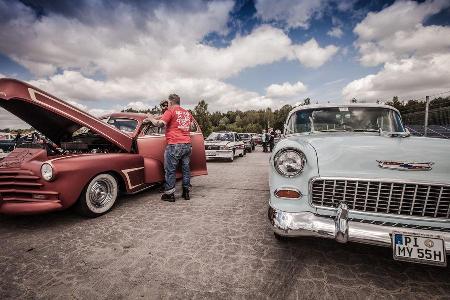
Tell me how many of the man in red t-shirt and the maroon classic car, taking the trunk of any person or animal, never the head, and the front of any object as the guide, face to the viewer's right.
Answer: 0

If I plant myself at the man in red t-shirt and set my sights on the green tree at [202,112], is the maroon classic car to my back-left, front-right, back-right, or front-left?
back-left

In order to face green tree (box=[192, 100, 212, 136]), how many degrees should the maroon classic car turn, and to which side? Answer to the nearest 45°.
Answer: approximately 180°

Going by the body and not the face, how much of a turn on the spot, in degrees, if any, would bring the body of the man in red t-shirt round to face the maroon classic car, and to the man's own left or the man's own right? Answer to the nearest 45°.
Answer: approximately 45° to the man's own left

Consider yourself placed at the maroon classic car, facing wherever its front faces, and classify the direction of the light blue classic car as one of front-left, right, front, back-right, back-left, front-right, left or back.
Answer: left

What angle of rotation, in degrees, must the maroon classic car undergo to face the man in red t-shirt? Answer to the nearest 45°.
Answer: approximately 135° to its left

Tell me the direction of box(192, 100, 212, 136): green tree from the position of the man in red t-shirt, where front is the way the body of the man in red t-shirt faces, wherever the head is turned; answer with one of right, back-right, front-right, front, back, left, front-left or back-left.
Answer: front-right

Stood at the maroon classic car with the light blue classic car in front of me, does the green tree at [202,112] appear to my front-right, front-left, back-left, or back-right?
back-left

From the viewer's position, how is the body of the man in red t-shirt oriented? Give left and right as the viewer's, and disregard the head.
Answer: facing away from the viewer and to the left of the viewer

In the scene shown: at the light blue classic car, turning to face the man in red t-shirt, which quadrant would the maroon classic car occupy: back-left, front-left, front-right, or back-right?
front-left

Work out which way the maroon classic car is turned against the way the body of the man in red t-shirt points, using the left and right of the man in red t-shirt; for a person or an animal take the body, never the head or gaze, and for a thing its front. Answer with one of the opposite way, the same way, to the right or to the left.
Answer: to the left

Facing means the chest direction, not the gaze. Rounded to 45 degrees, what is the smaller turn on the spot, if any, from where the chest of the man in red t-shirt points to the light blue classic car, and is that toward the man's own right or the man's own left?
approximately 180°

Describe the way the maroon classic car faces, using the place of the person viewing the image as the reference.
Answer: facing the viewer and to the left of the viewer
